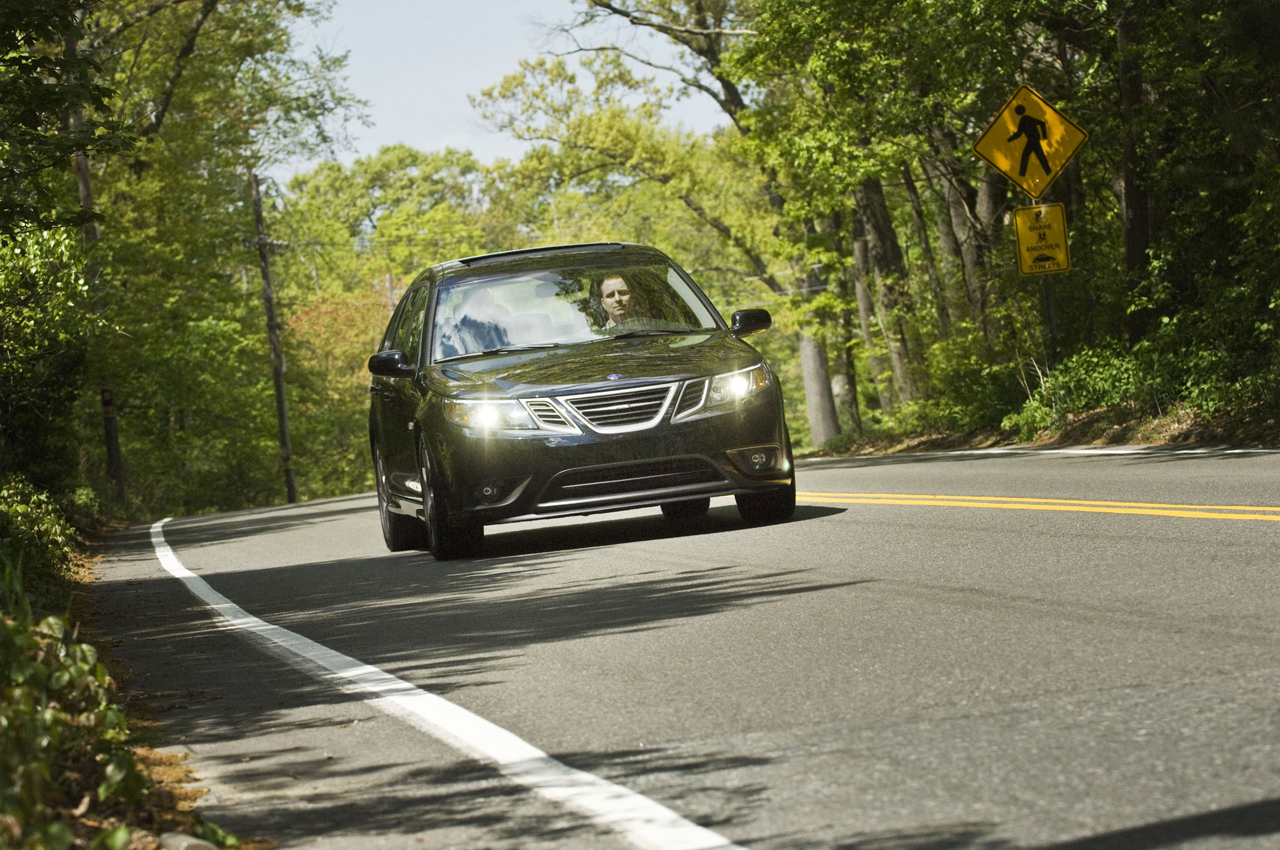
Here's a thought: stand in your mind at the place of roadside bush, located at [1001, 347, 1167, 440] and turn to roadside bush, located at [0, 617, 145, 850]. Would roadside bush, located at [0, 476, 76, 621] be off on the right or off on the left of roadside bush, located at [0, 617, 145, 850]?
right

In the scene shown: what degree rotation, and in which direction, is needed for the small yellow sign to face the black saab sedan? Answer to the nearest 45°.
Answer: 0° — it already faces it

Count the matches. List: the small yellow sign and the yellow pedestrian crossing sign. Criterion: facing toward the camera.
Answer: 2

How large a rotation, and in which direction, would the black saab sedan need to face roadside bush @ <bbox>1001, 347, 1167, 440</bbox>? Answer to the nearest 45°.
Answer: approximately 135° to its left

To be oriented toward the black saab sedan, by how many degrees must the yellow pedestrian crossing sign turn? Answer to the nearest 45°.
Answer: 0° — it already faces it

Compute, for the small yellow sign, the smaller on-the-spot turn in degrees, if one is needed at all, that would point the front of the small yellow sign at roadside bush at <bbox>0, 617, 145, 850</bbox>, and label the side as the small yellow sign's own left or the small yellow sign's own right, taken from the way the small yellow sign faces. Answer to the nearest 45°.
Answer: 0° — it already faces it

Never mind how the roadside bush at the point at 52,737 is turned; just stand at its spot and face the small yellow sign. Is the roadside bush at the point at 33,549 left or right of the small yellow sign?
left

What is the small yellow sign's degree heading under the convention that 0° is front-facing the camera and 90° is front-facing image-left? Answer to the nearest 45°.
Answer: approximately 0°

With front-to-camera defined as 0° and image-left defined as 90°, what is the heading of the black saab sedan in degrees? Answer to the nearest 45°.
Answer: approximately 0°
